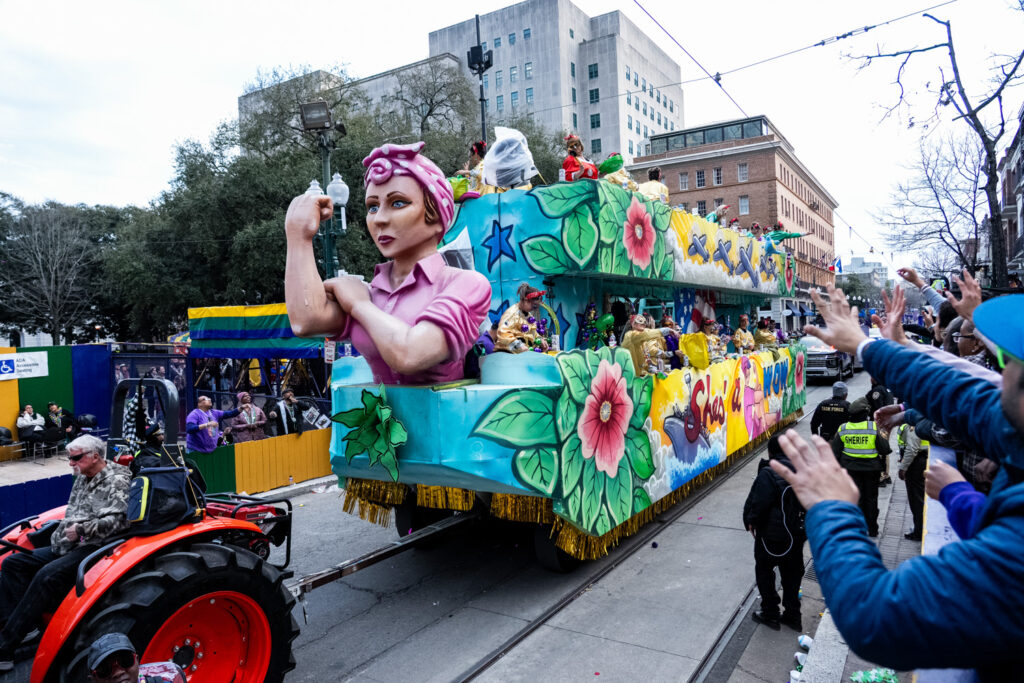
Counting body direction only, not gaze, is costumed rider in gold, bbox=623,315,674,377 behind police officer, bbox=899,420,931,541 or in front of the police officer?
in front

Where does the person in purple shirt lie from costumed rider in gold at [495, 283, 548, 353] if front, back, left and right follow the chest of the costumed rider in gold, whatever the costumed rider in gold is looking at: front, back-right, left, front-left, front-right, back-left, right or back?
back

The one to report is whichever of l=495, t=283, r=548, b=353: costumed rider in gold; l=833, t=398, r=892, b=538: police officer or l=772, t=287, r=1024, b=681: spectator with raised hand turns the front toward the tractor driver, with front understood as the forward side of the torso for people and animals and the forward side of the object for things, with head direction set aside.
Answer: the spectator with raised hand

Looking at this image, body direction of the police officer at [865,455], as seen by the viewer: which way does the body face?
away from the camera

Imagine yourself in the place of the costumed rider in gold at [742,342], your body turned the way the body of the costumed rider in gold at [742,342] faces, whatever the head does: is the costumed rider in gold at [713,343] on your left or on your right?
on your right

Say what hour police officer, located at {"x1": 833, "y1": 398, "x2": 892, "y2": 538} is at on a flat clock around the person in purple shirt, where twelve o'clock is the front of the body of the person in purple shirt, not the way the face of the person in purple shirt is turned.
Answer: The police officer is roughly at 12 o'clock from the person in purple shirt.

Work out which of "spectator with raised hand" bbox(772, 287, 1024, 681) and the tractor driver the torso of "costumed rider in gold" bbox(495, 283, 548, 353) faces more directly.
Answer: the spectator with raised hand

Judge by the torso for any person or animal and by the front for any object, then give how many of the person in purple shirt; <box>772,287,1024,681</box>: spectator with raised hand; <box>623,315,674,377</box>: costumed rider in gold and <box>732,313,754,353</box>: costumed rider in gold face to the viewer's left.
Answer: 1

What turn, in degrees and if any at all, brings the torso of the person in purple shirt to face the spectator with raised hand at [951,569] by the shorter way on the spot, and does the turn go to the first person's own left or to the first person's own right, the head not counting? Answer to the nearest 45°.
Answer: approximately 45° to the first person's own right

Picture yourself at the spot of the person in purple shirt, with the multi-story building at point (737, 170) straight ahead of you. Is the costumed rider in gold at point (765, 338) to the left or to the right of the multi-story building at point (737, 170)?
right

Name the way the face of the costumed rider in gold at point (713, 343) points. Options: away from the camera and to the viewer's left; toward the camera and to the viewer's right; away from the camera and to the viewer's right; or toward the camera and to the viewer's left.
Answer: toward the camera and to the viewer's right

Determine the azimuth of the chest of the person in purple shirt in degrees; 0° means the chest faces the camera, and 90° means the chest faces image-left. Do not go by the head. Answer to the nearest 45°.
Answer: approximately 315°

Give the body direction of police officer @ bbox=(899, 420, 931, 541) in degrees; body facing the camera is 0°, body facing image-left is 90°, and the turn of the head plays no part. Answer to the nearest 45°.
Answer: approximately 90°
